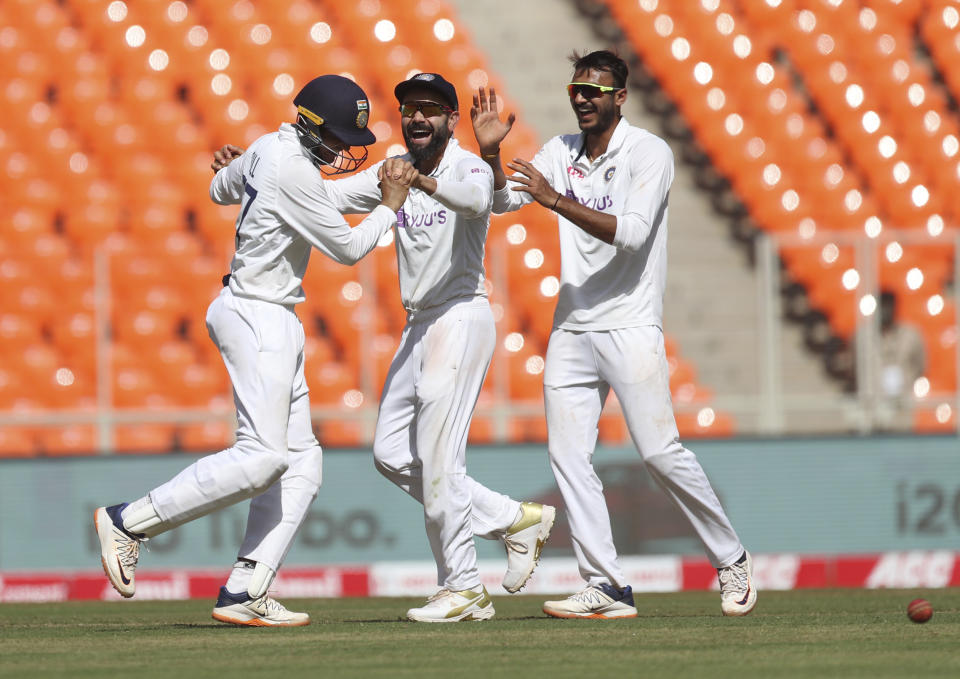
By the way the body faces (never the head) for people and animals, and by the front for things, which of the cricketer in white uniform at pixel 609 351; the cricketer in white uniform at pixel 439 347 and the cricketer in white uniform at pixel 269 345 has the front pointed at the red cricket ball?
the cricketer in white uniform at pixel 269 345

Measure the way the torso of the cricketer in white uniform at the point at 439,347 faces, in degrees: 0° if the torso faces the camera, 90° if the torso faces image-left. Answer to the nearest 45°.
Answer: approximately 45°

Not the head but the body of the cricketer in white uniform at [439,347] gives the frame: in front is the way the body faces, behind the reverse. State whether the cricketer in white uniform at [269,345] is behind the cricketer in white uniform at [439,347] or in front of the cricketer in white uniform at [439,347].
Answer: in front

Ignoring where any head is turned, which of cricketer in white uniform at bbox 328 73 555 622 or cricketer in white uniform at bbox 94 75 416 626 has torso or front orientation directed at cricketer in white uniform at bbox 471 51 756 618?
cricketer in white uniform at bbox 94 75 416 626

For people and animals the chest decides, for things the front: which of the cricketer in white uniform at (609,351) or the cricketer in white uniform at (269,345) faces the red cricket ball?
the cricketer in white uniform at (269,345)

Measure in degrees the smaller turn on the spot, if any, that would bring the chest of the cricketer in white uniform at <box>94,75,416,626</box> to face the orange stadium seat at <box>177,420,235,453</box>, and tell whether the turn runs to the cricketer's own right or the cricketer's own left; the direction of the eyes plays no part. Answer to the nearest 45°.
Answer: approximately 90° to the cricketer's own left

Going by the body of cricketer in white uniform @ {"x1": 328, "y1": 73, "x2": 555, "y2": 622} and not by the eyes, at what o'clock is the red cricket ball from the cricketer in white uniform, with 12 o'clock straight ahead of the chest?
The red cricket ball is roughly at 8 o'clock from the cricketer in white uniform.

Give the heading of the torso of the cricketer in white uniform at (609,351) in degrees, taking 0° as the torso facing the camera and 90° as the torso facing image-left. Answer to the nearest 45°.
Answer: approximately 45°

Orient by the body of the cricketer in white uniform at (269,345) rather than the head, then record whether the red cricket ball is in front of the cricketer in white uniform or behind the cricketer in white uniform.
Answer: in front

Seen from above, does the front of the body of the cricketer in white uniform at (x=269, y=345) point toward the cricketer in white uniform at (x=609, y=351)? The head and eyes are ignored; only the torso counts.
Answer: yes

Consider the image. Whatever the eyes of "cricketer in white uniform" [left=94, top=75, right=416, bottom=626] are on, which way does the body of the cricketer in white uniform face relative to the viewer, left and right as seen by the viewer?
facing to the right of the viewer
